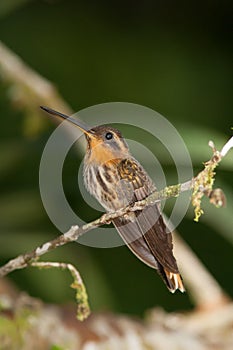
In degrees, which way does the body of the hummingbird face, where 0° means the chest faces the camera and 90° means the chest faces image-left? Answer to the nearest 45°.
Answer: approximately 90°
